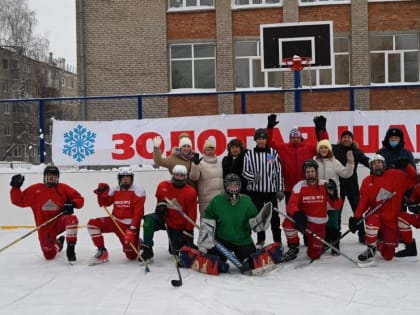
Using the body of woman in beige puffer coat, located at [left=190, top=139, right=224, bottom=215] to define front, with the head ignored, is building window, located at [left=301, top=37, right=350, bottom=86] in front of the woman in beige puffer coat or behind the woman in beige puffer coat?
behind

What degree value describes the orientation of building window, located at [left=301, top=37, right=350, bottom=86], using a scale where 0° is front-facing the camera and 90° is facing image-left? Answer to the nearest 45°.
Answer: approximately 0°

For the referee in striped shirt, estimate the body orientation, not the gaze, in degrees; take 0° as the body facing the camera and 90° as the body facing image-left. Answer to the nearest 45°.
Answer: approximately 0°
